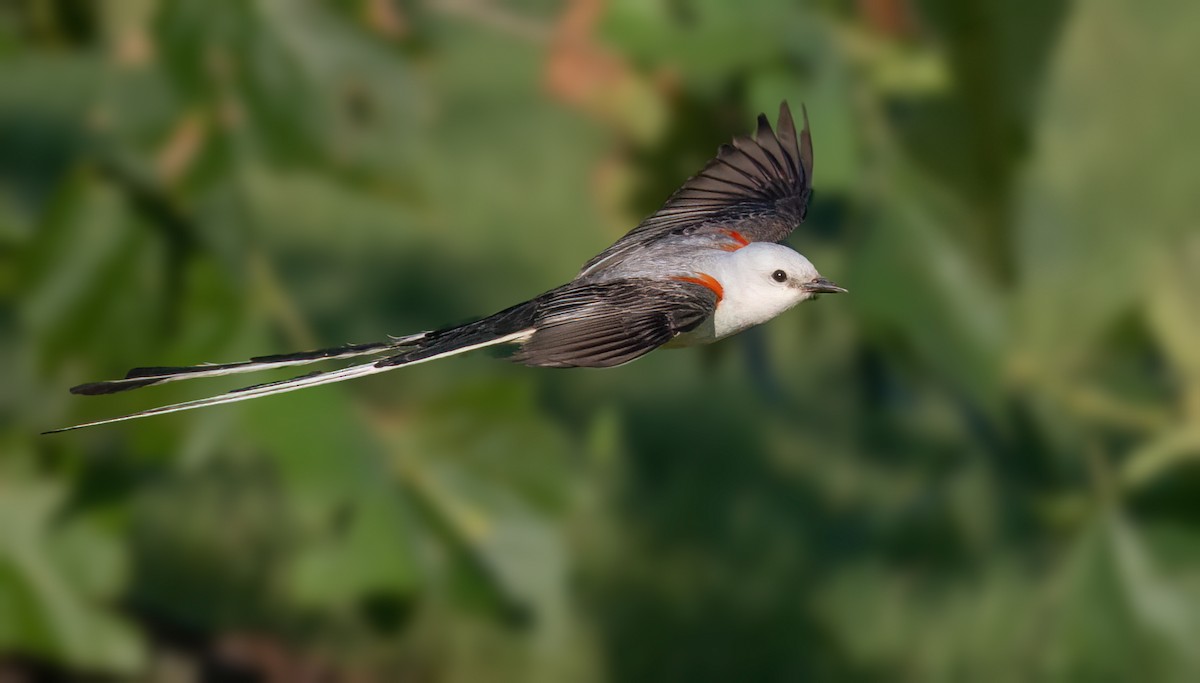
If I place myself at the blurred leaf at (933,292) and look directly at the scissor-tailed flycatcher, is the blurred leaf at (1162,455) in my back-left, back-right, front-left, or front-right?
back-left

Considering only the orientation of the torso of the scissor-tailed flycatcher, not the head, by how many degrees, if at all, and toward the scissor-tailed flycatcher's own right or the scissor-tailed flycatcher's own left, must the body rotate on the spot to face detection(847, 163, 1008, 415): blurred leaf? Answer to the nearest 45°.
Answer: approximately 45° to the scissor-tailed flycatcher's own left

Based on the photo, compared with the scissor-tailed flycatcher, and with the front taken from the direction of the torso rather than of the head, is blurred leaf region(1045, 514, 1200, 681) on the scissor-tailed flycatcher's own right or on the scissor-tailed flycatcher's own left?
on the scissor-tailed flycatcher's own left

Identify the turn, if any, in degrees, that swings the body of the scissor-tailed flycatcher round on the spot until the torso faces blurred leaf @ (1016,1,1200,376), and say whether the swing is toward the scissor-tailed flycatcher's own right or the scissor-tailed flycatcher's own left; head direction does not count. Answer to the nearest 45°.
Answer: approximately 45° to the scissor-tailed flycatcher's own left

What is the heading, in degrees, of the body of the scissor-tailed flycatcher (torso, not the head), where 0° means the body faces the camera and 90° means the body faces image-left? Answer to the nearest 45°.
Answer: approximately 270°

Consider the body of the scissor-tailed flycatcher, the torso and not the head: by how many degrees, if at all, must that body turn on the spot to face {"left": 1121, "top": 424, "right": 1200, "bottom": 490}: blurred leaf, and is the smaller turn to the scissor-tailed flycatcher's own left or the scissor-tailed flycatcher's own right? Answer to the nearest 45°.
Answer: approximately 45° to the scissor-tailed flycatcher's own left
